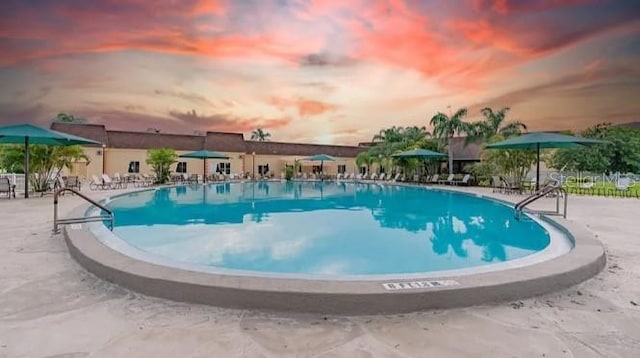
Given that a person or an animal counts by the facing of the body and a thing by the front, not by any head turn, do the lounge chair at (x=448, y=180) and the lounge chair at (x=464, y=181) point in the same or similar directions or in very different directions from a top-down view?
same or similar directions

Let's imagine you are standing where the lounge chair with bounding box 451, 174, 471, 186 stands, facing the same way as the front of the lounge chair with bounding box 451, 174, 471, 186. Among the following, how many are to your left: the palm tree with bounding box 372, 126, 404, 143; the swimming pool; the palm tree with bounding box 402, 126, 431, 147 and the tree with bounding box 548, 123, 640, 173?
1

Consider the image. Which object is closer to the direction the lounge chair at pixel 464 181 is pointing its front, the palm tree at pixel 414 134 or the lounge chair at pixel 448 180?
the lounge chair

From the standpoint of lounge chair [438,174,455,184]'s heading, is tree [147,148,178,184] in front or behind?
in front

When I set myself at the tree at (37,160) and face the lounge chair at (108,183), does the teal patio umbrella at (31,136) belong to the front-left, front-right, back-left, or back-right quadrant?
back-right

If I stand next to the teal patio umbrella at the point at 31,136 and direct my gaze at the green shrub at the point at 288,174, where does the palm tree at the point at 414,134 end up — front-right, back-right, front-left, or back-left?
front-right
